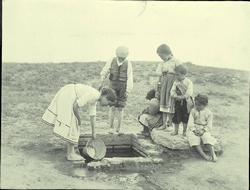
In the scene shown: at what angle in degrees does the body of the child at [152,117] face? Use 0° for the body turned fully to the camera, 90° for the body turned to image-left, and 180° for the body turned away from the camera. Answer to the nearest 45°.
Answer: approximately 90°

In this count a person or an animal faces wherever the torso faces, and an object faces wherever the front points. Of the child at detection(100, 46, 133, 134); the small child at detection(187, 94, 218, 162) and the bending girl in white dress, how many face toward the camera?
2

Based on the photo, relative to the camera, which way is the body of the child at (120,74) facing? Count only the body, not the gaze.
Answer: toward the camera

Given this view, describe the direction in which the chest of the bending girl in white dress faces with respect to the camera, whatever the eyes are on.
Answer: to the viewer's right

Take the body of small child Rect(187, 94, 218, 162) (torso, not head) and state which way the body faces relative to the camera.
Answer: toward the camera

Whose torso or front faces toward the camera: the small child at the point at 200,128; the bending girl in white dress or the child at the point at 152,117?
the small child

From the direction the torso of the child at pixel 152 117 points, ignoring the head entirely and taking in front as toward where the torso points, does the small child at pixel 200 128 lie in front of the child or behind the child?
behind

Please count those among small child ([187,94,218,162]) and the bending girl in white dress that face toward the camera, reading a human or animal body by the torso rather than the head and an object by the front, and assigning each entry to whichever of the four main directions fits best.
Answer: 1

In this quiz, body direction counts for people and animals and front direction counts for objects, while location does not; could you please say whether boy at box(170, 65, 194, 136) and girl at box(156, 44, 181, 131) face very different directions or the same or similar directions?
same or similar directions

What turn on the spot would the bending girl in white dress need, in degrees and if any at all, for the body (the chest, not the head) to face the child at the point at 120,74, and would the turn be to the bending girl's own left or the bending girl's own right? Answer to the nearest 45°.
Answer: approximately 45° to the bending girl's own left

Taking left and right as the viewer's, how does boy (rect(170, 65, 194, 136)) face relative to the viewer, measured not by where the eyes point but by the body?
facing the viewer and to the left of the viewer

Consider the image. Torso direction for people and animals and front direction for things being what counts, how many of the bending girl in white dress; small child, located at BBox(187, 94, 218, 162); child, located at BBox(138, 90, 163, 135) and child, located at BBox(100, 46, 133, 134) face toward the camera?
2

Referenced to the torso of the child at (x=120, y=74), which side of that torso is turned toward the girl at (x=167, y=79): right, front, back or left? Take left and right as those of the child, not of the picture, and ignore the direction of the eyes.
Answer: left

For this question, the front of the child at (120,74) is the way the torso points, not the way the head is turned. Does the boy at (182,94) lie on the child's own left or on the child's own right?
on the child's own left

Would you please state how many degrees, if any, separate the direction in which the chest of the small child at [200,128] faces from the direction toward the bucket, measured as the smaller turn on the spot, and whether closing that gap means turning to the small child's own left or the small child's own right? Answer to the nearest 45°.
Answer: approximately 45° to the small child's own right
